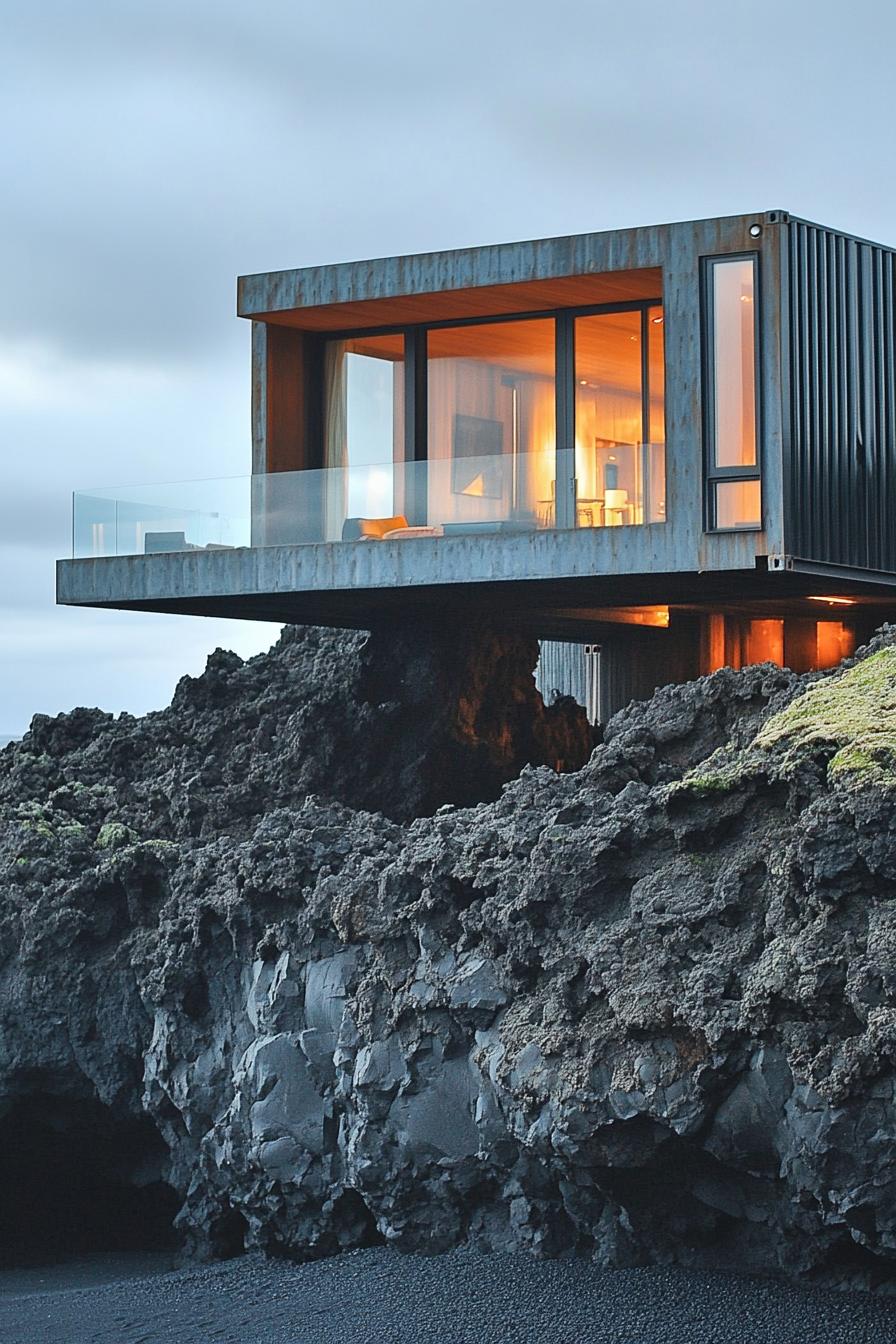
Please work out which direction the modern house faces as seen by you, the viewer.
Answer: facing the viewer and to the left of the viewer

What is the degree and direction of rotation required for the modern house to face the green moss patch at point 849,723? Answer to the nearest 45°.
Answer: approximately 45° to its left
